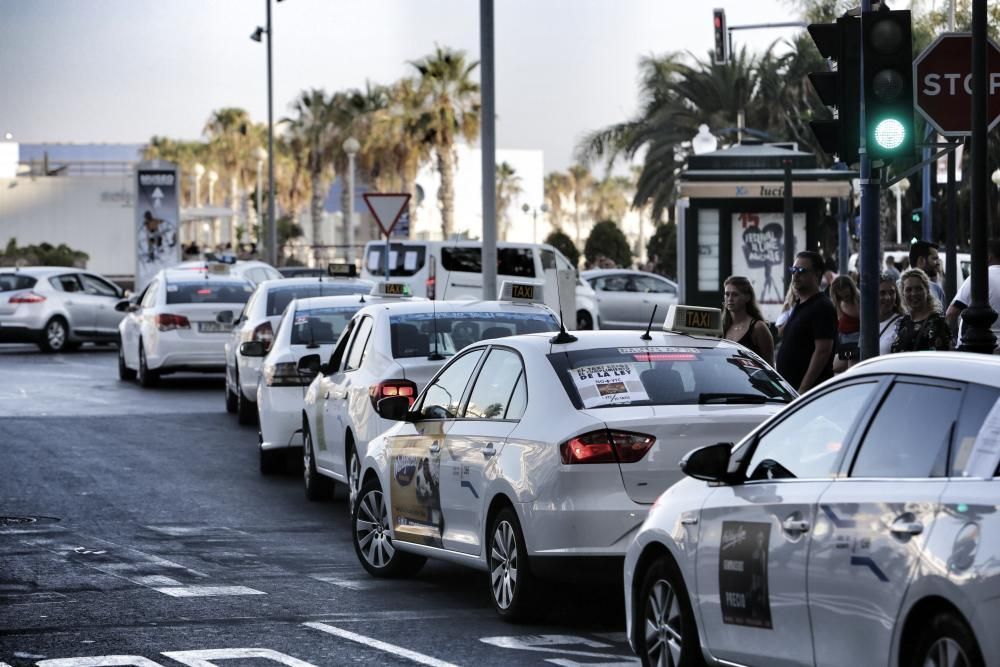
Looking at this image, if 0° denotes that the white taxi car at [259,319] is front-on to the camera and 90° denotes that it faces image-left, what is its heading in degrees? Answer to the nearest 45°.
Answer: approximately 180°

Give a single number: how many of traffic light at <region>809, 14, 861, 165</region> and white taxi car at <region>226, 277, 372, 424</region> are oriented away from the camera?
1

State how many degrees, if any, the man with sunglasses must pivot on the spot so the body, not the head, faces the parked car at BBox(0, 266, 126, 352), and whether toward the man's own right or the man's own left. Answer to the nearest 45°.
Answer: approximately 90° to the man's own right

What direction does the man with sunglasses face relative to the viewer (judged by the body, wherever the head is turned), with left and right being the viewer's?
facing the viewer and to the left of the viewer

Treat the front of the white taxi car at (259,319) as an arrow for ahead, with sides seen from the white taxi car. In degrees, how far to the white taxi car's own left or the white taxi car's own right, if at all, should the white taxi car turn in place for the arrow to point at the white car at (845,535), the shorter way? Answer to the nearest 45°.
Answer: approximately 180°

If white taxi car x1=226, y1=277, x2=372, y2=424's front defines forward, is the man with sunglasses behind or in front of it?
behind

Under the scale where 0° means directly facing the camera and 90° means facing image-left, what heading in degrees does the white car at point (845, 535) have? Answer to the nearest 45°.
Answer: approximately 135°

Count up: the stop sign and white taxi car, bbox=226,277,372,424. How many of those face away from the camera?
1

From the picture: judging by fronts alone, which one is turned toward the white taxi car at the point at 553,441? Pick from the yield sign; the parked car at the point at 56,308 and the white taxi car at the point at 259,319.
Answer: the yield sign

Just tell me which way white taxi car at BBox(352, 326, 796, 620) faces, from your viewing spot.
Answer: facing away from the viewer and to the left of the viewer

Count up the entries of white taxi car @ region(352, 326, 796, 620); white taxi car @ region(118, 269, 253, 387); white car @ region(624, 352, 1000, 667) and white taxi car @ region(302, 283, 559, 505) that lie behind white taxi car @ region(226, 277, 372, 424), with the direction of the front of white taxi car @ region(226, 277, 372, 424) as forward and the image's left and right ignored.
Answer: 3

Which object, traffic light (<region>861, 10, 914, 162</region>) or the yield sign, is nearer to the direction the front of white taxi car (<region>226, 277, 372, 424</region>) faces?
the yield sign

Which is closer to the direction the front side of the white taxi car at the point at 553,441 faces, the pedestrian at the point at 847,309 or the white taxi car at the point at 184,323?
the white taxi car

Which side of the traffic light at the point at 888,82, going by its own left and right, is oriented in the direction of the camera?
front

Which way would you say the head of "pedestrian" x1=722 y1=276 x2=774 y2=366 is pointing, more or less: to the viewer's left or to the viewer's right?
to the viewer's left
